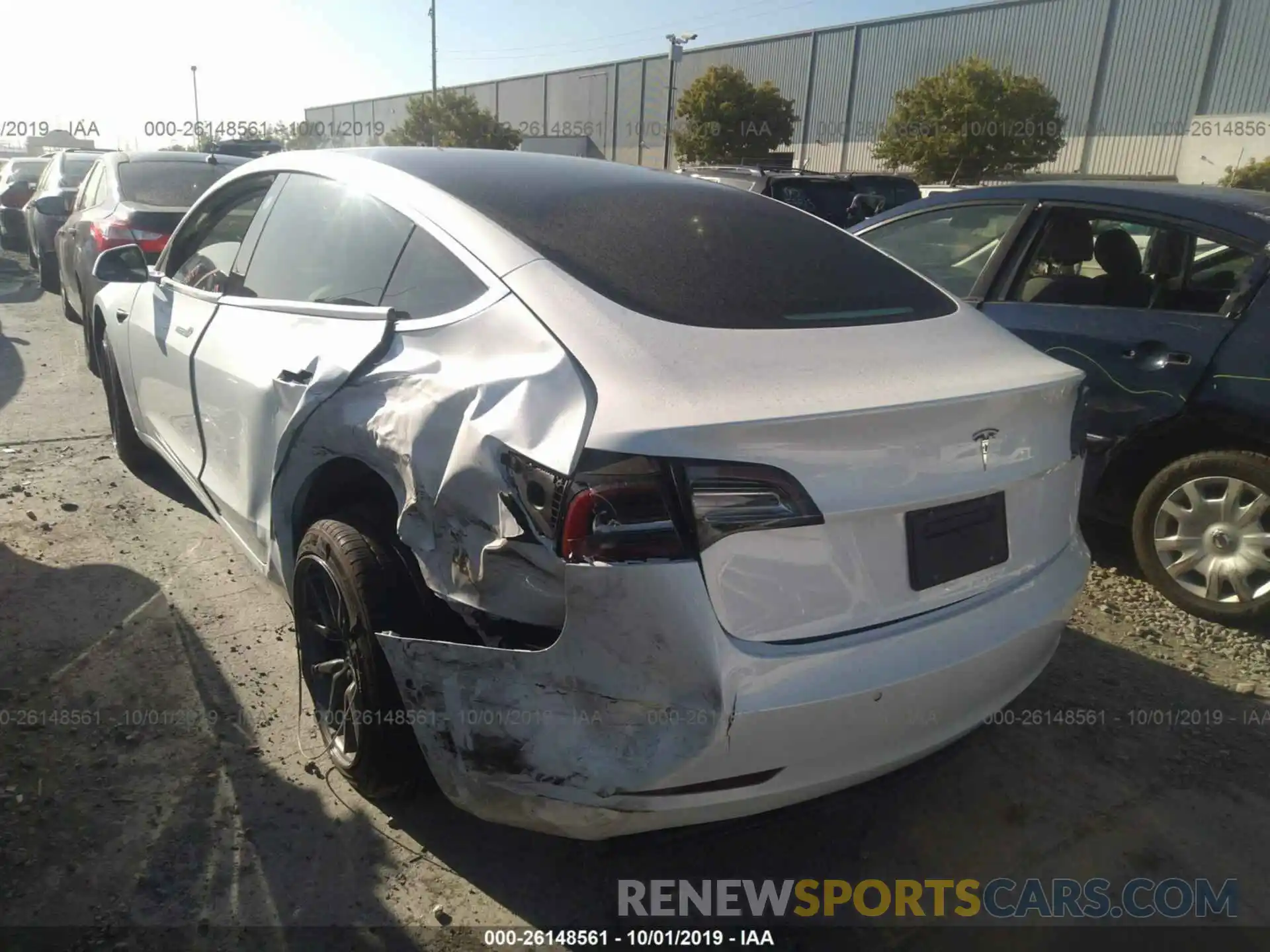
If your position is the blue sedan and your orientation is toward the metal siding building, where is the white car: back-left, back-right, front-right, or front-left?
back-left

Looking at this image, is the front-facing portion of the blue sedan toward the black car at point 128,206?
yes

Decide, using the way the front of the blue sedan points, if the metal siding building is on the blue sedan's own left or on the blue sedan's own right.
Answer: on the blue sedan's own right

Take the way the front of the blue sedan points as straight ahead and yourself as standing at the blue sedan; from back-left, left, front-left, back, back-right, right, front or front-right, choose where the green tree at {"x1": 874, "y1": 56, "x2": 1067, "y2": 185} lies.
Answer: right

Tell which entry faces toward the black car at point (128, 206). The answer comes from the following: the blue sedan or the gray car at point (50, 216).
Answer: the blue sedan

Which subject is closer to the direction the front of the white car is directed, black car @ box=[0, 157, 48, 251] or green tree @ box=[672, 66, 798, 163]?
the black car

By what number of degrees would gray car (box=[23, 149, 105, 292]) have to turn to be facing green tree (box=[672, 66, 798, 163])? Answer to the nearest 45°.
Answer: approximately 90° to its right

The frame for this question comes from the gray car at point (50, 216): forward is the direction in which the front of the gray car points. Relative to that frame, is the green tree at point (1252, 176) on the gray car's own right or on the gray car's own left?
on the gray car's own right

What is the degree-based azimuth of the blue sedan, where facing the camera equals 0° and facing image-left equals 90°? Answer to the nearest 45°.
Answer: approximately 90°

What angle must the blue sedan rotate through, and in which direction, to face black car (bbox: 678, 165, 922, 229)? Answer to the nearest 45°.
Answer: approximately 45° to its right

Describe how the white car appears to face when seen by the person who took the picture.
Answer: facing away from the viewer and to the left of the viewer

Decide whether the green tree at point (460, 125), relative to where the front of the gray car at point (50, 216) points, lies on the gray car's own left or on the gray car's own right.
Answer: on the gray car's own right
